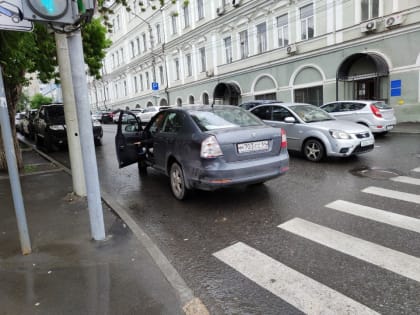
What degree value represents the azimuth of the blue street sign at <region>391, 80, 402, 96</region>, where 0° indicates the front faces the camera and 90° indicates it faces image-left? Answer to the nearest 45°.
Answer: approximately 45°

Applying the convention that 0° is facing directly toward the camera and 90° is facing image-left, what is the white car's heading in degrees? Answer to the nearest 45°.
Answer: approximately 135°

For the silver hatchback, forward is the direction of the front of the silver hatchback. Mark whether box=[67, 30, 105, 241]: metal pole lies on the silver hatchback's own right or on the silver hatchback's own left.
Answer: on the silver hatchback's own right

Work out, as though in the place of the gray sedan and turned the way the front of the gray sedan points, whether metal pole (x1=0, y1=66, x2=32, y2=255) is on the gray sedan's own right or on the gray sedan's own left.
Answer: on the gray sedan's own left

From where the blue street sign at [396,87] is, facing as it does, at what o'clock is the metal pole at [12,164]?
The metal pole is roughly at 11 o'clock from the blue street sign.

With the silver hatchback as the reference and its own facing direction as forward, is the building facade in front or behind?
behind

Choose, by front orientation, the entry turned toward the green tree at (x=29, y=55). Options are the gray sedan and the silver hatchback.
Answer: the gray sedan

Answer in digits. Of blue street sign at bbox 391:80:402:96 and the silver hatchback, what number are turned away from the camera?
0

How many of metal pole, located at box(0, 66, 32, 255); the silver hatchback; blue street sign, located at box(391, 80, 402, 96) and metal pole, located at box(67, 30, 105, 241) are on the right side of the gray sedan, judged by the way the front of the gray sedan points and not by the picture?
2

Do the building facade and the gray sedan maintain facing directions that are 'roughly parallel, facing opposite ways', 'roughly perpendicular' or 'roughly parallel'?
roughly perpendicular

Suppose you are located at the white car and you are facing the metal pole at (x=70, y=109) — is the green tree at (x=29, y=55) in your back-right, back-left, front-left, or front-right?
front-right

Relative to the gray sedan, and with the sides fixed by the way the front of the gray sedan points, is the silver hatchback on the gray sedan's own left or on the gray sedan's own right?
on the gray sedan's own right

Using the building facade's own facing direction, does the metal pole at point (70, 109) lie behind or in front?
in front

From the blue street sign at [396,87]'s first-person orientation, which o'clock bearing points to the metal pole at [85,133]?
The metal pole is roughly at 11 o'clock from the blue street sign.

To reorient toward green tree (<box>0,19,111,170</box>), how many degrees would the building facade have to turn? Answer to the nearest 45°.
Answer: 0° — it already faces it

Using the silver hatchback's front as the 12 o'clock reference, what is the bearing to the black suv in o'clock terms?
The black suv is roughly at 5 o'clock from the silver hatchback.

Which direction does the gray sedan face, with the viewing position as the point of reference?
facing away from the viewer and to the left of the viewer

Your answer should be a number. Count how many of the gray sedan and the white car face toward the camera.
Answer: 0

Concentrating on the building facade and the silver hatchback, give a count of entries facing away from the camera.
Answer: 0

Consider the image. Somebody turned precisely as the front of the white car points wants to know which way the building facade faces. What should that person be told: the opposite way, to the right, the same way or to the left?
to the left
